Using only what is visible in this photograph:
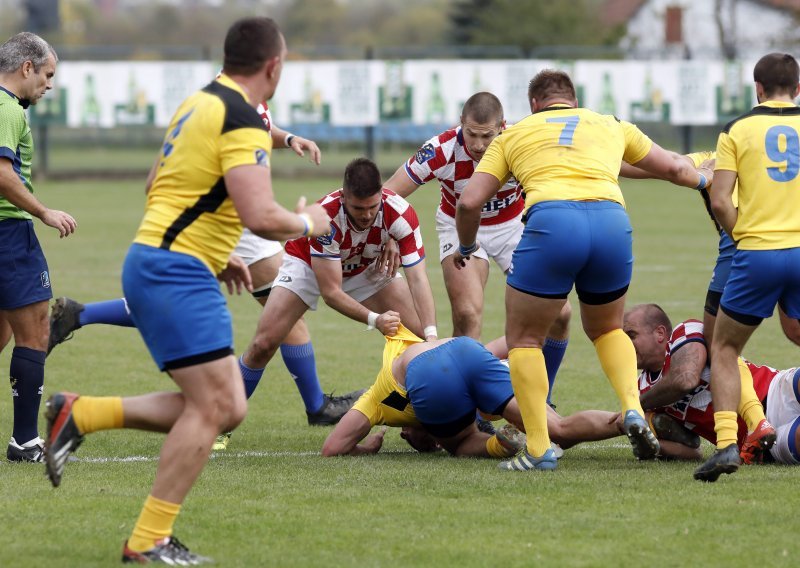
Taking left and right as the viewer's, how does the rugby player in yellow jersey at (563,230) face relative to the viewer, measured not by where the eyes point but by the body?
facing away from the viewer

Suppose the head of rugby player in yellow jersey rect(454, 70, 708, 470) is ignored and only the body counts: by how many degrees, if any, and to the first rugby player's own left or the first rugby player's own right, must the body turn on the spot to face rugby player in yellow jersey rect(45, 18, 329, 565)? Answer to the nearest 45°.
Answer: approximately 135° to the first rugby player's own left

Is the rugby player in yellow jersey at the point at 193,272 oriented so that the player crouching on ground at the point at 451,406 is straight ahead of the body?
yes

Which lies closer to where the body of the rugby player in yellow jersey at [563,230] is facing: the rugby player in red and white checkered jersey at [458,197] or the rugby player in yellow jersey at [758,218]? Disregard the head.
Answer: the rugby player in red and white checkered jersey

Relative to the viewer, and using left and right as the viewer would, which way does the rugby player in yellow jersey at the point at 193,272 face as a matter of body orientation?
facing away from the viewer and to the right of the viewer

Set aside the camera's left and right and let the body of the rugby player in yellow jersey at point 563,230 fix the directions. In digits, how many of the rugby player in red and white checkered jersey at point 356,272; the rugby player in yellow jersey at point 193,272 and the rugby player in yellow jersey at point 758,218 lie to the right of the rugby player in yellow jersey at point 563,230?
1

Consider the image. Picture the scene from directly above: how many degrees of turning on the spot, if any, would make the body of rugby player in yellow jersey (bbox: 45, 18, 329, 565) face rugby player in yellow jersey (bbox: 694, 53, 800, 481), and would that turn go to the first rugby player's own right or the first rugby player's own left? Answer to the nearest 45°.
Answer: approximately 45° to the first rugby player's own right

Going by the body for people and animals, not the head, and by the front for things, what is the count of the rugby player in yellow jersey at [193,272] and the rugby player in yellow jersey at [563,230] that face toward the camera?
0

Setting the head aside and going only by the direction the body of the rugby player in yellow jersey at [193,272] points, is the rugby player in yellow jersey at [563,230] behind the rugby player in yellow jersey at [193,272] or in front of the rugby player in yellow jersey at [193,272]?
in front

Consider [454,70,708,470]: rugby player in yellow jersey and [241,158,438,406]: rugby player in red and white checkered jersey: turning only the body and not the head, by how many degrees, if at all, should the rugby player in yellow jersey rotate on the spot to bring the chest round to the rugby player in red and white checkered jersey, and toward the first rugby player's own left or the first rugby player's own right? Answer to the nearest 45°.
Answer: approximately 45° to the first rugby player's own left

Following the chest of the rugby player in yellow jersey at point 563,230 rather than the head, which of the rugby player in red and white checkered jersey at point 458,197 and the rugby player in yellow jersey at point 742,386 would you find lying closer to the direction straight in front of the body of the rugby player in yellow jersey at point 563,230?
the rugby player in red and white checkered jersey

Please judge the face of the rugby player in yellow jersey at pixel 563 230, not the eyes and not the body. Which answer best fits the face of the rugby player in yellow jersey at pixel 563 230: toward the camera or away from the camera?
away from the camera

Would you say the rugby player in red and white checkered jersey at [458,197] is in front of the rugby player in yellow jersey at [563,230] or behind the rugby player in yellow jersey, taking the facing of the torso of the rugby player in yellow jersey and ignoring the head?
in front
